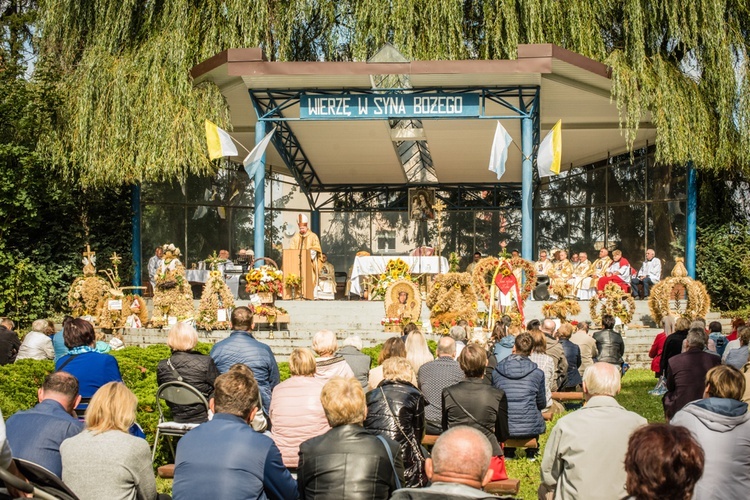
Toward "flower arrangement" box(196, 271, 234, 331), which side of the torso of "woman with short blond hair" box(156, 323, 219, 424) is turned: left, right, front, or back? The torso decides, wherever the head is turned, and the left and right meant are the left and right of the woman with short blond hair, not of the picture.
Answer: front

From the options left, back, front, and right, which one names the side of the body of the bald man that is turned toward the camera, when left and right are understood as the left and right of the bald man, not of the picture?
back

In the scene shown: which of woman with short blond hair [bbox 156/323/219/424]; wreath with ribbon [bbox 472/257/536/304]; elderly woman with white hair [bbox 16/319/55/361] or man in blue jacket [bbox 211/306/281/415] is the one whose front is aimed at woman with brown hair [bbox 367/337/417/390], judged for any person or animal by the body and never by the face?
the wreath with ribbon

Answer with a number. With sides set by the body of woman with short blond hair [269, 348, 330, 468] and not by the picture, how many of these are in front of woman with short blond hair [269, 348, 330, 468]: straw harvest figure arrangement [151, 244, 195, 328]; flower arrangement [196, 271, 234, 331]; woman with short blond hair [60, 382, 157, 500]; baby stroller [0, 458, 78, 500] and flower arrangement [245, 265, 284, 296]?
3

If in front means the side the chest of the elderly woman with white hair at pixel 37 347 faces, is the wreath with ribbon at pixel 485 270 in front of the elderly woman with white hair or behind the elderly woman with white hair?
in front

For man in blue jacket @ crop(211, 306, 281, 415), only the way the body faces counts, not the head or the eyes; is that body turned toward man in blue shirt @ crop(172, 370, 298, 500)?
no

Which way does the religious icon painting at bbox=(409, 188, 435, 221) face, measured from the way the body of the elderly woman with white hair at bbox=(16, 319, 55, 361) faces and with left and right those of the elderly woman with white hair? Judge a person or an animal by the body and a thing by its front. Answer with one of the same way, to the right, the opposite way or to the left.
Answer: the opposite way

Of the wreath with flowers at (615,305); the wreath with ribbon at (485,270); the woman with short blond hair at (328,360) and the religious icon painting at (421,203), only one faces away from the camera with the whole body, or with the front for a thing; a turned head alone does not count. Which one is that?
the woman with short blond hair

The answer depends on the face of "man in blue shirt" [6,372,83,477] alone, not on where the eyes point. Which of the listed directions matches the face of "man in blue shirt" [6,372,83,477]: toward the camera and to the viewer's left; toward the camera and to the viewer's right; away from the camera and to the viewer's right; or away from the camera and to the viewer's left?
away from the camera and to the viewer's right

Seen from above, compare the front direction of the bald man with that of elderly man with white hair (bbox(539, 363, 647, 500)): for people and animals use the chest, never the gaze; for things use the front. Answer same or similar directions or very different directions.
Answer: same or similar directions

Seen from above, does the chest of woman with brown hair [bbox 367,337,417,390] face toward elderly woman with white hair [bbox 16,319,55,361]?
no

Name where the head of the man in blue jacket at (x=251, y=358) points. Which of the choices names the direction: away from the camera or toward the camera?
away from the camera

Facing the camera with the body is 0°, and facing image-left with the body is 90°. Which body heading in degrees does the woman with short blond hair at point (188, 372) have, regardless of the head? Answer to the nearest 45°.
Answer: approximately 180°

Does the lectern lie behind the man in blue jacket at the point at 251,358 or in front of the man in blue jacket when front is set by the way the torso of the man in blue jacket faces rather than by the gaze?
in front

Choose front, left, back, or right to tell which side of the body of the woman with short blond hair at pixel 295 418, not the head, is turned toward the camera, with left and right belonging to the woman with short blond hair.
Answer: back

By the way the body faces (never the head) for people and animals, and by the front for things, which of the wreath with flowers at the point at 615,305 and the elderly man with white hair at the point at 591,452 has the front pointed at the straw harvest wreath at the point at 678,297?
the elderly man with white hair

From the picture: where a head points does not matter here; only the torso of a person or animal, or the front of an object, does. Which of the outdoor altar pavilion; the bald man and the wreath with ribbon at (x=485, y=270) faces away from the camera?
the bald man

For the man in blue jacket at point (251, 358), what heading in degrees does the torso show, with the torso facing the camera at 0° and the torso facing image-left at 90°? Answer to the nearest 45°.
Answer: approximately 180°

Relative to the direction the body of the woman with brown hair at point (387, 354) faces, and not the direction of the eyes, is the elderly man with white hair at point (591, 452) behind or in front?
behind

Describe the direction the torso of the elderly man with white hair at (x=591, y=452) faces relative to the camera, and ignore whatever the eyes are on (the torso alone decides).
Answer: away from the camera

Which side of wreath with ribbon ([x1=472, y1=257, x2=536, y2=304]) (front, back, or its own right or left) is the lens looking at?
front

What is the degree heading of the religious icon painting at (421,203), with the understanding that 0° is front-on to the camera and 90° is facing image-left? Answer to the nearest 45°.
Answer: approximately 0°

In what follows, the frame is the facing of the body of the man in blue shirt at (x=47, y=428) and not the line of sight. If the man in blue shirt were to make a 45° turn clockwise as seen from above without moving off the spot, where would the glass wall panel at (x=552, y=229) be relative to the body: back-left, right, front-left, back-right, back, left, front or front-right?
front-left

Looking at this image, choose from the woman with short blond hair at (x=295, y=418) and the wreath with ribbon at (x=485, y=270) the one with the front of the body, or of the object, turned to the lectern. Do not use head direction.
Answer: the woman with short blond hair

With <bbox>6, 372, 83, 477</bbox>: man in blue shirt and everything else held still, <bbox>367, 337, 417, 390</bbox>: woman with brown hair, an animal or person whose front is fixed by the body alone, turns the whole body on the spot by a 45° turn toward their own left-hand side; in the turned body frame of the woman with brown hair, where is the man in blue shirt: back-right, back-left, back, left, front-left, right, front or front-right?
left

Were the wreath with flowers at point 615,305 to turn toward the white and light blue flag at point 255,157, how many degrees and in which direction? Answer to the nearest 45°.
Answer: approximately 90° to its right
